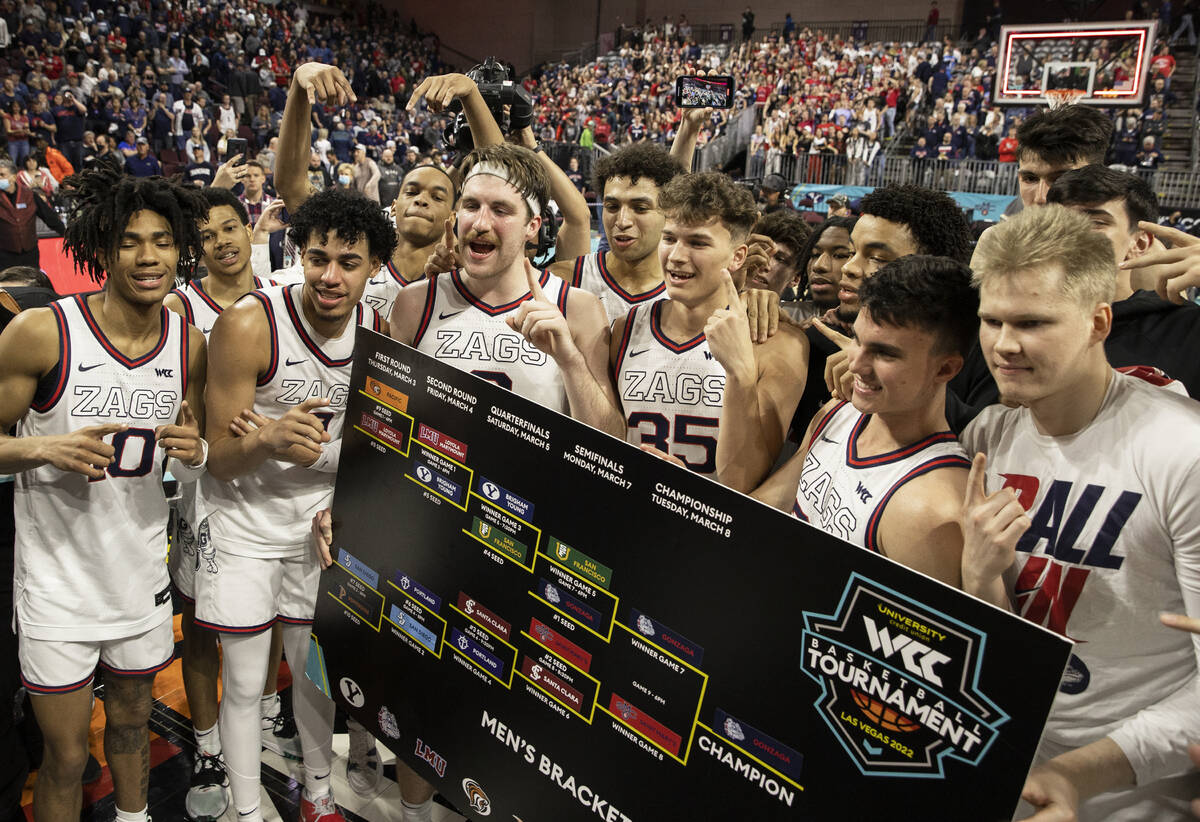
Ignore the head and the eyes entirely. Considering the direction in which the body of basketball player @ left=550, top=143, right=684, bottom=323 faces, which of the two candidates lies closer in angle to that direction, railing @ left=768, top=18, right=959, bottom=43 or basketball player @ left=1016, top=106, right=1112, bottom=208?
the basketball player

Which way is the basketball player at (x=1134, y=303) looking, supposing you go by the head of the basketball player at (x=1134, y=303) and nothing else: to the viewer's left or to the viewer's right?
to the viewer's left

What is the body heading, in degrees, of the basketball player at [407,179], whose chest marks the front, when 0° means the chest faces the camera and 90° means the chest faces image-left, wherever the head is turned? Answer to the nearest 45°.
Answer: approximately 0°

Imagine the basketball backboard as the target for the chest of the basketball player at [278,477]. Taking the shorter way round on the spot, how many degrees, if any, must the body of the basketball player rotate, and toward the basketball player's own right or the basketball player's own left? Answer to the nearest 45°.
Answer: approximately 90° to the basketball player's own left

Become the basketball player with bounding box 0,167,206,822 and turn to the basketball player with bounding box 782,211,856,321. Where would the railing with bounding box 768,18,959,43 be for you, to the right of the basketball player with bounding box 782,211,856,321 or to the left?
left

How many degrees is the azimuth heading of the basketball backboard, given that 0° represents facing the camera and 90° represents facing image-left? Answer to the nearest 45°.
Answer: approximately 0°

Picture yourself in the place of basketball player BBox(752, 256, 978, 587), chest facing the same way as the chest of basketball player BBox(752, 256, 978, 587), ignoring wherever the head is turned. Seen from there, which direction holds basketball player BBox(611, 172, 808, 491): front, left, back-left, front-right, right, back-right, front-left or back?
right

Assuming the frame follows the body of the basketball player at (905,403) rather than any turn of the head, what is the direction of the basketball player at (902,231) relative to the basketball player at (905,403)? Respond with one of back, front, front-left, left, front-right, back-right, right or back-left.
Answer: back-right

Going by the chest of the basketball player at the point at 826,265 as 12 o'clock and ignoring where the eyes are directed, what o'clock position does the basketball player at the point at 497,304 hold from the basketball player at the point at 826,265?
the basketball player at the point at 497,304 is roughly at 12 o'clock from the basketball player at the point at 826,265.

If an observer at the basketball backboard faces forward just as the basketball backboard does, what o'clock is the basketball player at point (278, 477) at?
The basketball player is roughly at 12 o'clock from the basketball backboard.

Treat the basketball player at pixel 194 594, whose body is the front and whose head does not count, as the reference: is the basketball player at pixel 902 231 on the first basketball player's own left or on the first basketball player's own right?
on the first basketball player's own left
